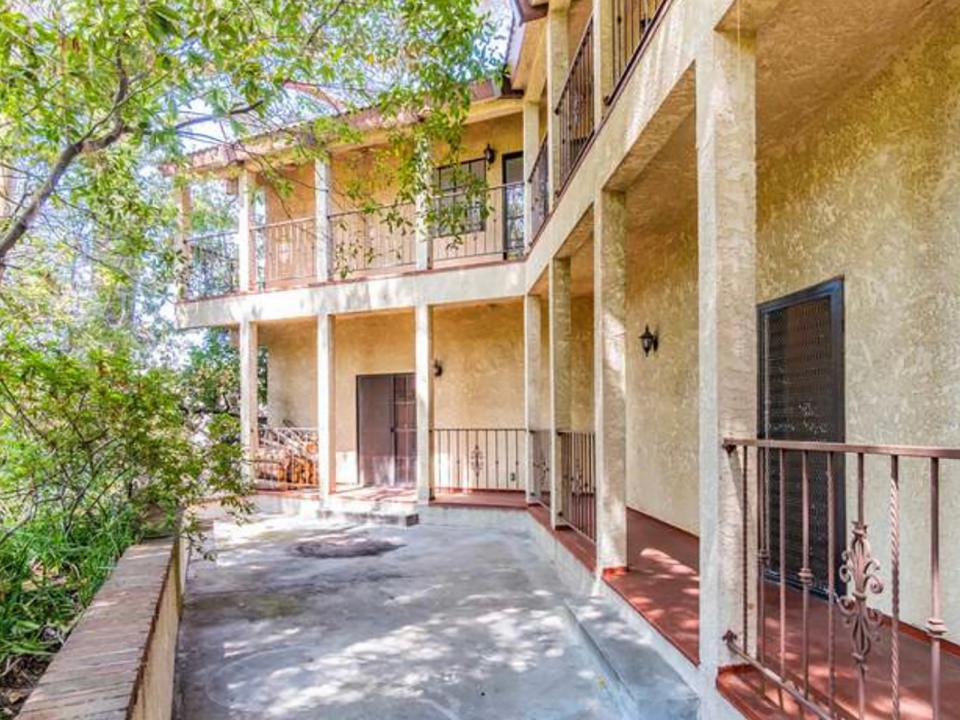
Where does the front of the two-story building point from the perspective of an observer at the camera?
facing the viewer and to the left of the viewer
